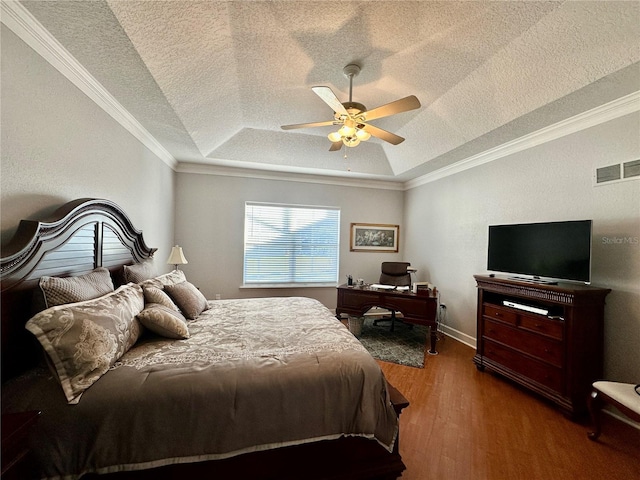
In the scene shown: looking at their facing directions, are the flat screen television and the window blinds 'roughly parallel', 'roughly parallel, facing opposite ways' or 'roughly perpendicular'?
roughly perpendicular

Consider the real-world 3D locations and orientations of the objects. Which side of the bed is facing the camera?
right

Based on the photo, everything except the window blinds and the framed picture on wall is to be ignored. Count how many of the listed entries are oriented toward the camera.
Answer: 2

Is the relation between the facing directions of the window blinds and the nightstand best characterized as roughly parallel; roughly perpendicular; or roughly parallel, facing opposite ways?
roughly perpendicular

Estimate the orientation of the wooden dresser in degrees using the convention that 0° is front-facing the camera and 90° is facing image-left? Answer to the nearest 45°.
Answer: approximately 45°

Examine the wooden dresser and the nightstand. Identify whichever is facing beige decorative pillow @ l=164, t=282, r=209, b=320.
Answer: the wooden dresser

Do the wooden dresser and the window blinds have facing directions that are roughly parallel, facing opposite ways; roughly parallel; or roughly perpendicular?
roughly perpendicular

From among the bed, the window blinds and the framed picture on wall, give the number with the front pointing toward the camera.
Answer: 2

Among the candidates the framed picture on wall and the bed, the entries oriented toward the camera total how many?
1

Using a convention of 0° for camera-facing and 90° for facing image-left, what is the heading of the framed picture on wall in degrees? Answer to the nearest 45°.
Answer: approximately 0°

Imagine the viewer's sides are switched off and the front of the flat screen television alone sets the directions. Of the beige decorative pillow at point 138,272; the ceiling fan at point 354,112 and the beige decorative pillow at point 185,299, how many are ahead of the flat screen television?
3

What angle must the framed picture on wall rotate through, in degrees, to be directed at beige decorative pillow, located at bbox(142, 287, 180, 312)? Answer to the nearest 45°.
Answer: approximately 45° to its right
